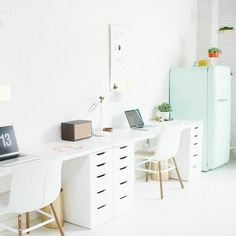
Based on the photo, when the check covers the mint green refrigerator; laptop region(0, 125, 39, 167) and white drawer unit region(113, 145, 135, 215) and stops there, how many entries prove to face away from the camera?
0

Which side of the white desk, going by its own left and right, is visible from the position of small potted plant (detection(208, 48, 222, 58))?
left

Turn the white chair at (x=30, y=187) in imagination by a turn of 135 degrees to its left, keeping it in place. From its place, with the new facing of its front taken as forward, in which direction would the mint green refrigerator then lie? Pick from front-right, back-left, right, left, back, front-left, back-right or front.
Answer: back-left

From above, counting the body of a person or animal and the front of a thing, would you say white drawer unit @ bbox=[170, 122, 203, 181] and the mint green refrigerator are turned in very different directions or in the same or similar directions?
same or similar directions

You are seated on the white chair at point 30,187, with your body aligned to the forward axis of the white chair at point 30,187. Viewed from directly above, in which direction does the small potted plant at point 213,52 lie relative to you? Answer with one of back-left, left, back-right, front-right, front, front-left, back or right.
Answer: right

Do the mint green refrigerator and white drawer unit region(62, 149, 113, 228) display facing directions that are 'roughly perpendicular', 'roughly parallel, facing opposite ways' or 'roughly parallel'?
roughly parallel

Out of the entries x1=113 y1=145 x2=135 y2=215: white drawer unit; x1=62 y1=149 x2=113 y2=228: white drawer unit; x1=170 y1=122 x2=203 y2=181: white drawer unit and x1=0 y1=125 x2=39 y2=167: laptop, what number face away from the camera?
0

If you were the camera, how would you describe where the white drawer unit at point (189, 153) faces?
facing the viewer and to the right of the viewer

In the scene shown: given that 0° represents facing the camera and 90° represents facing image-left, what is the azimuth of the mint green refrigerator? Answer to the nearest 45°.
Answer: approximately 315°

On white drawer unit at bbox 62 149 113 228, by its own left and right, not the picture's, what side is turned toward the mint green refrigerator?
left

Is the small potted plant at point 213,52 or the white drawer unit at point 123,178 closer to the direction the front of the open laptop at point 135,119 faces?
the white drawer unit

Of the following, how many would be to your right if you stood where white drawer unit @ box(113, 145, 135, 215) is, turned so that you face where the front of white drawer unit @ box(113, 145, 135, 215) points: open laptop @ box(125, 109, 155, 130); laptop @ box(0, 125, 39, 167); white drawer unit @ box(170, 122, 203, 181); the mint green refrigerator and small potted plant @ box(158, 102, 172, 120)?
1

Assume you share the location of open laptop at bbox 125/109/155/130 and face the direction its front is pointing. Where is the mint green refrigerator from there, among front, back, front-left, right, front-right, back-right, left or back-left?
left

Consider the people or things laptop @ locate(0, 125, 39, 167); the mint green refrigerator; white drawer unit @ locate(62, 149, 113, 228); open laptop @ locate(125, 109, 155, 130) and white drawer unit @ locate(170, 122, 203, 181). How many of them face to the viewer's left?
0

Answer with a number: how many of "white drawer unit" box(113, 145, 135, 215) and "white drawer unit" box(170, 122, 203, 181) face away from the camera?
0

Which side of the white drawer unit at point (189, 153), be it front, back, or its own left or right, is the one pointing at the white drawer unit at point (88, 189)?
right

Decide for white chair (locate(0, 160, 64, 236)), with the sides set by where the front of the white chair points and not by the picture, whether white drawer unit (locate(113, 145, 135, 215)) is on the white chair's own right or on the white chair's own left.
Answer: on the white chair's own right

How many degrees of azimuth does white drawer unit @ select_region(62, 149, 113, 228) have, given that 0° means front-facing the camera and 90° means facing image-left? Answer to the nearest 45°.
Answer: approximately 315°

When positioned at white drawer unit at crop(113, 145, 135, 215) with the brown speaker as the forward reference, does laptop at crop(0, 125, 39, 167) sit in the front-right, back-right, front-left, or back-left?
front-left
